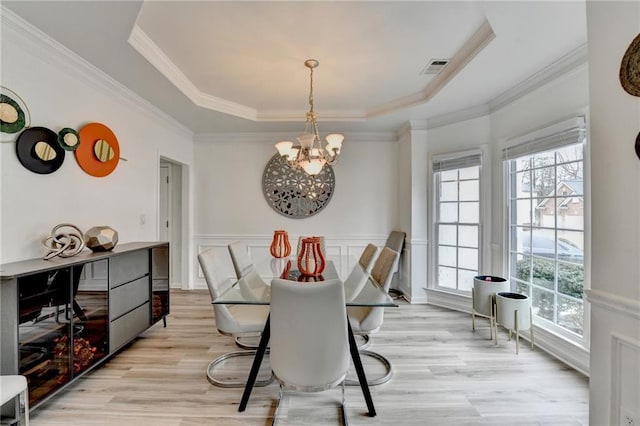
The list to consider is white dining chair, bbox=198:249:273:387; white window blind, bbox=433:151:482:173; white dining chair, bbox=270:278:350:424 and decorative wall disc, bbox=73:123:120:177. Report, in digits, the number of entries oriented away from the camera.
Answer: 1

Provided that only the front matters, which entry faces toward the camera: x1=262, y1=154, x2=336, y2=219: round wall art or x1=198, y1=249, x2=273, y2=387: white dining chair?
the round wall art

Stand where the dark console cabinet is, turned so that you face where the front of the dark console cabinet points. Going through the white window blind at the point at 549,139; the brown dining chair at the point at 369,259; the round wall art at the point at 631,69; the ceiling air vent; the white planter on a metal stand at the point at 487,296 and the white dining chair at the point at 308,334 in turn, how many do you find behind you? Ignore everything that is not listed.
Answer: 0

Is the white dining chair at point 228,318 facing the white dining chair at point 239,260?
no

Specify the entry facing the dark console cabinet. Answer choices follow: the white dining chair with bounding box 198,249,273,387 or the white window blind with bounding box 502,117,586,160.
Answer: the white window blind

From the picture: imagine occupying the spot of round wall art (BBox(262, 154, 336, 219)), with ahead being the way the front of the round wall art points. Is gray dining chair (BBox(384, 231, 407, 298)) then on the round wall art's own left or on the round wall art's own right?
on the round wall art's own left

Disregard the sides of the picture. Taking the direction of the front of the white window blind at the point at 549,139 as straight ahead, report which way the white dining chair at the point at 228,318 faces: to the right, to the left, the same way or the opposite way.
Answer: the opposite way

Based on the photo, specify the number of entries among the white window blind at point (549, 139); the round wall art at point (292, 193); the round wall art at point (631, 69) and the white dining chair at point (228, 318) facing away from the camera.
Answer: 0

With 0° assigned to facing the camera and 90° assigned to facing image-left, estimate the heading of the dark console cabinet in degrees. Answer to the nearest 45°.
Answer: approximately 315°

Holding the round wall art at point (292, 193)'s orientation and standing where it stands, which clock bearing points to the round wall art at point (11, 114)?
the round wall art at point (11, 114) is roughly at 1 o'clock from the round wall art at point (292, 193).

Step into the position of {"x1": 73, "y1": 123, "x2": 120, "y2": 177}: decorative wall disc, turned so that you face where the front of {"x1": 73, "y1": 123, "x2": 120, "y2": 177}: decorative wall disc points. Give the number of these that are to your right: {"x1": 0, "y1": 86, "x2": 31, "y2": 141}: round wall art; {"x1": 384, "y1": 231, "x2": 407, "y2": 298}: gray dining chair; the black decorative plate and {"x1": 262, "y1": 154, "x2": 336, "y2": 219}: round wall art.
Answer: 2

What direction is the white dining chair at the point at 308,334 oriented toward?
away from the camera

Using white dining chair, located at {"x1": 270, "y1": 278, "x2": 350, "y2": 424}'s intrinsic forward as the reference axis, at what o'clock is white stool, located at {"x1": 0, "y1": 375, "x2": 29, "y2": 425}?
white stool, located at {"x1": 0, "y1": 375, "x2": 29, "y2": 425} is roughly at 9 o'clock from white dining chair, located at {"x1": 270, "y1": 278, "x2": 350, "y2": 424}.

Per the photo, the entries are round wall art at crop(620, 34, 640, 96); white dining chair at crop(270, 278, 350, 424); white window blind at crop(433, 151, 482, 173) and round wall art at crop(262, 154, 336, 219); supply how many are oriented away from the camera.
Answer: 1

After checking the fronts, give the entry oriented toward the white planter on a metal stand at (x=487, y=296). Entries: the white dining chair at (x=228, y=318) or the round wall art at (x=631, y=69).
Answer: the white dining chair

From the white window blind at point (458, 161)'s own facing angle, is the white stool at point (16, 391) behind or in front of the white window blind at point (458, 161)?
in front

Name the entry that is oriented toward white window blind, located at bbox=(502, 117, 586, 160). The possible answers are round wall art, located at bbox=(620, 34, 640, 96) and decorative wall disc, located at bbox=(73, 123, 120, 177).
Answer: the decorative wall disc

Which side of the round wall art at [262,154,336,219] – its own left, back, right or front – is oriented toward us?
front

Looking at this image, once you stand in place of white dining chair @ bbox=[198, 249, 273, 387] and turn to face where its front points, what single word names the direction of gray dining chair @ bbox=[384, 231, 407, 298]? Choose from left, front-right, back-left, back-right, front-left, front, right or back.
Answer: front-left

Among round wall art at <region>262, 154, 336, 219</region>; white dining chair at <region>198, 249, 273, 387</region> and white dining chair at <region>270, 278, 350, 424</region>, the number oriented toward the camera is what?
1

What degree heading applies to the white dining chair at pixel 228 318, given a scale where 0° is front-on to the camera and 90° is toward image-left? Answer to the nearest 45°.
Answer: approximately 270°
